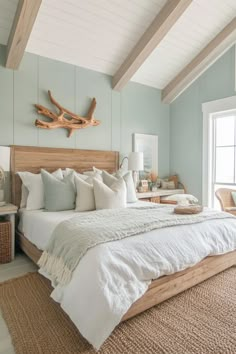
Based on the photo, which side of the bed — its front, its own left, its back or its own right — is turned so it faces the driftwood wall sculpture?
back

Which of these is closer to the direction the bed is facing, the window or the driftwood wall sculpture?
the window

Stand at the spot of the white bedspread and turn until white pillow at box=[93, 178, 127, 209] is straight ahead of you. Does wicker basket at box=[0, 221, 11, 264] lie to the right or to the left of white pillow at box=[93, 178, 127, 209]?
left

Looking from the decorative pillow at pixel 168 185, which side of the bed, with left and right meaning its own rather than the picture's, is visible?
left

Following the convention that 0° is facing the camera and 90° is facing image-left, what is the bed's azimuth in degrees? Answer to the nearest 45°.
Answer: approximately 315°

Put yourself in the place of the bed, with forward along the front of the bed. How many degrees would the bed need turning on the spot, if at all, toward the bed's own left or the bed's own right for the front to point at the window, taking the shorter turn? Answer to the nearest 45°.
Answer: approximately 90° to the bed's own left
